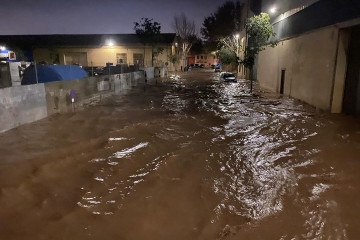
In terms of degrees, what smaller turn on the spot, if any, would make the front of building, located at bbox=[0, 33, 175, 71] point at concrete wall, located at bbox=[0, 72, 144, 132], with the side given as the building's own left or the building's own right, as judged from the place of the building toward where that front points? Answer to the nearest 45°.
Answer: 0° — it already faces it

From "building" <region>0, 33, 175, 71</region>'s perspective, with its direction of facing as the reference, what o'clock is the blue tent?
The blue tent is roughly at 12 o'clock from the building.

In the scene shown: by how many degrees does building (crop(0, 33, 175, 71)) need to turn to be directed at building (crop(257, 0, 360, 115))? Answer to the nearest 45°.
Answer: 0° — it already faces it

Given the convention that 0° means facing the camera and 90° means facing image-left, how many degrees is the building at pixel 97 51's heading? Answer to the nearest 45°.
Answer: approximately 0°

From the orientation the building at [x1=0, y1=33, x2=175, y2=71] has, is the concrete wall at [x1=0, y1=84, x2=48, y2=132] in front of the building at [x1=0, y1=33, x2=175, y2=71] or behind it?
in front
